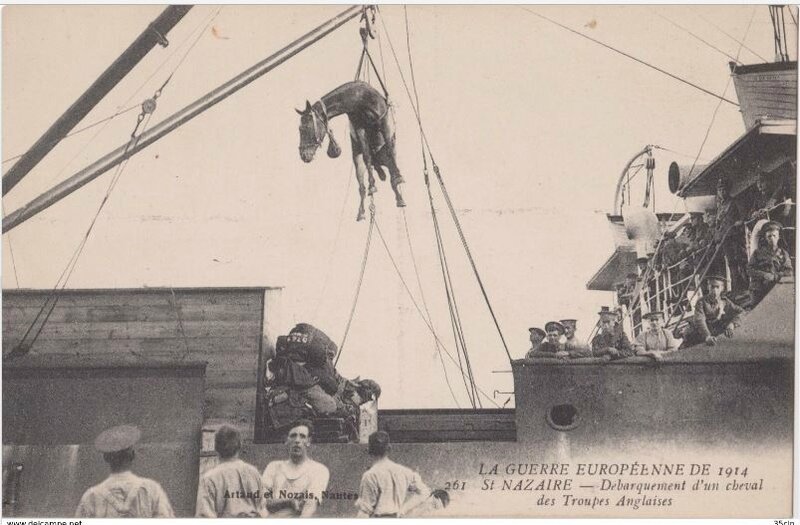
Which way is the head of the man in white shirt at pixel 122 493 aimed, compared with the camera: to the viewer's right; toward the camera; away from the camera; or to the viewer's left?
away from the camera

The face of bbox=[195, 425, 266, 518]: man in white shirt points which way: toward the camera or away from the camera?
away from the camera

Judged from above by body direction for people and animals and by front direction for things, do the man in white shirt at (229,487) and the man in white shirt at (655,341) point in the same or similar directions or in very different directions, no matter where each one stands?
very different directions

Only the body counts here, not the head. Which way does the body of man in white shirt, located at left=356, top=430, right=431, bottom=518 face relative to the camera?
away from the camera

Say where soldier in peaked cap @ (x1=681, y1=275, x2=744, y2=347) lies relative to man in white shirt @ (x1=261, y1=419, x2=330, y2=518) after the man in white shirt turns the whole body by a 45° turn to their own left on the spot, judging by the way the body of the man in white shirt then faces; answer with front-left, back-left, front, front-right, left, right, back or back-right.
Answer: front-left

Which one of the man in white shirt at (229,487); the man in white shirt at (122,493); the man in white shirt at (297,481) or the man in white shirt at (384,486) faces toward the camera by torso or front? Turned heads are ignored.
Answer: the man in white shirt at (297,481)

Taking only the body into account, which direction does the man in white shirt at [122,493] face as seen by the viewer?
away from the camera

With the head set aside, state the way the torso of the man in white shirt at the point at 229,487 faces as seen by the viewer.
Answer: away from the camera
